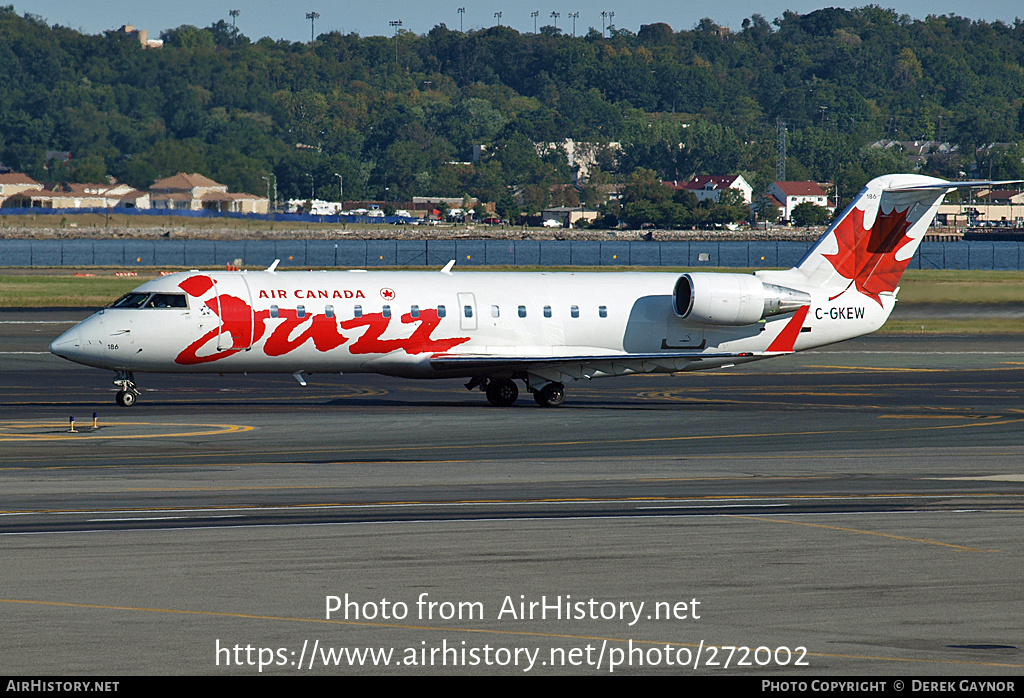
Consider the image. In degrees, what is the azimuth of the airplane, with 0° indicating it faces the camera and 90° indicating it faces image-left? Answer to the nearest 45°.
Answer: approximately 90°
